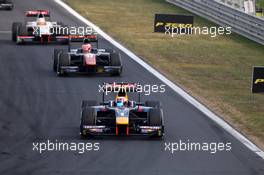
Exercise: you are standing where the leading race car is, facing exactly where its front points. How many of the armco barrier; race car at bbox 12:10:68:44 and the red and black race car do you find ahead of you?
0

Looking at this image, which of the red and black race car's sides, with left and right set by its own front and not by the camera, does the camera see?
front

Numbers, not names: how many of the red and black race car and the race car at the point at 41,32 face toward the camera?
2

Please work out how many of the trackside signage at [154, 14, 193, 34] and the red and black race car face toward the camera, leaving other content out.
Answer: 2

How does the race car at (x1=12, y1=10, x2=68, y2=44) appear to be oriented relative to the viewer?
toward the camera

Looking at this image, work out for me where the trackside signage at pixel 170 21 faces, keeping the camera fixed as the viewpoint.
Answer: facing the viewer

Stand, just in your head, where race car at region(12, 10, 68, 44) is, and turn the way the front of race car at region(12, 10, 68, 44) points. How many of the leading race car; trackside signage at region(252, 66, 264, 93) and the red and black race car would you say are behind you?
0

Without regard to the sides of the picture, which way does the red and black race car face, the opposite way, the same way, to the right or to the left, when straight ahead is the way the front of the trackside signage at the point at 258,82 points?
the same way

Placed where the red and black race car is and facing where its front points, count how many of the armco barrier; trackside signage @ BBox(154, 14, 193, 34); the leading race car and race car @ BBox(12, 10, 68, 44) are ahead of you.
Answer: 1

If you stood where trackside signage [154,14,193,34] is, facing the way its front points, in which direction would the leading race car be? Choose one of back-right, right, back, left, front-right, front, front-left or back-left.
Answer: front

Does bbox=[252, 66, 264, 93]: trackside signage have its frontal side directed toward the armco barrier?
no

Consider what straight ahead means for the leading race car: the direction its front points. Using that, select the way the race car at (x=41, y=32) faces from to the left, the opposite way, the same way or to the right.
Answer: the same way

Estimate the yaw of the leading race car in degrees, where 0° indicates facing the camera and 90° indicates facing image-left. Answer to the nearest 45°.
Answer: approximately 0°

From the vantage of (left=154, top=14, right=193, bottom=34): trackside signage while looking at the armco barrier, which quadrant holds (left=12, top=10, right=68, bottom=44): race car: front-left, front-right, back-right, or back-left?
back-left

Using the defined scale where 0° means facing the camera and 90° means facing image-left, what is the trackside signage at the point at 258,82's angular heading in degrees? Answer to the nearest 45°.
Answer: approximately 0°
